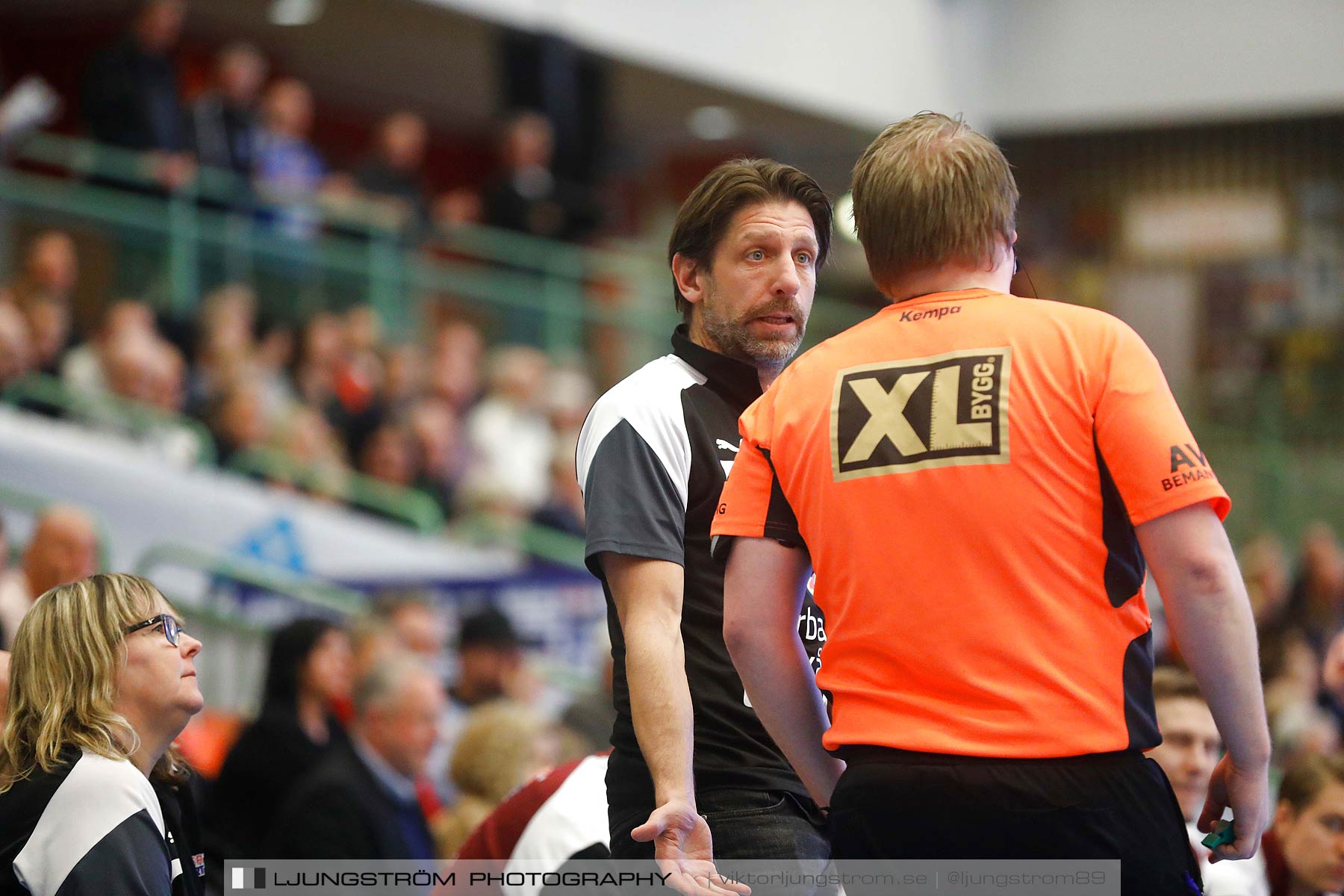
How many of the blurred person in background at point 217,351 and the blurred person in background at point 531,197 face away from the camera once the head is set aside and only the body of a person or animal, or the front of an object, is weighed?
0

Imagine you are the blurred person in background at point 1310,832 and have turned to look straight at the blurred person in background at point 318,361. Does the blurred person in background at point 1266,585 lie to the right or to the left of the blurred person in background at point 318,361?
right

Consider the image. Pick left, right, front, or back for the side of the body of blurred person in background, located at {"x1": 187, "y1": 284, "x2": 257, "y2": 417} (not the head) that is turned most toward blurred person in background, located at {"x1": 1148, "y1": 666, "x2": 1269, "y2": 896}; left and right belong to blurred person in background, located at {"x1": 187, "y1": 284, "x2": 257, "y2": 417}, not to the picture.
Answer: front

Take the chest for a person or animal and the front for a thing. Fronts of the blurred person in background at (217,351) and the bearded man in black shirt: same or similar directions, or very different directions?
same or similar directions

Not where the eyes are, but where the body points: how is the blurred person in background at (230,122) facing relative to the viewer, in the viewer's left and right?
facing the viewer and to the right of the viewer

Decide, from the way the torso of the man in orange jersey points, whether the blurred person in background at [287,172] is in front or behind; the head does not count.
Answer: in front

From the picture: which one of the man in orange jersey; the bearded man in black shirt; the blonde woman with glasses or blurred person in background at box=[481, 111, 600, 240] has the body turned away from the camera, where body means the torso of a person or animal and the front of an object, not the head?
the man in orange jersey

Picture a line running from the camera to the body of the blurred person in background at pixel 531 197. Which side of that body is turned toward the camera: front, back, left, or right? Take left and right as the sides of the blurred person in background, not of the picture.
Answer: front

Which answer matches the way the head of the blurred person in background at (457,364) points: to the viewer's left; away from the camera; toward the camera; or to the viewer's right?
toward the camera

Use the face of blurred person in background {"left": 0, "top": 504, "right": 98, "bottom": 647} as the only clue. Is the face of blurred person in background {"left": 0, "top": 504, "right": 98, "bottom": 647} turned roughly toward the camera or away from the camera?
toward the camera

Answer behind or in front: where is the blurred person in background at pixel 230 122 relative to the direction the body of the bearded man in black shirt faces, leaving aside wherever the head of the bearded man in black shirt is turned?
behind

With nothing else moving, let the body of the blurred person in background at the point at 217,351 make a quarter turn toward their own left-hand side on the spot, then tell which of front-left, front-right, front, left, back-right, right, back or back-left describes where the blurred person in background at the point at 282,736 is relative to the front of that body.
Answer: back-right

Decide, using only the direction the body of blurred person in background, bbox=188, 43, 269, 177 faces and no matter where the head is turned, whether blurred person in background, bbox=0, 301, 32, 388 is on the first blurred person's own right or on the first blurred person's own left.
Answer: on the first blurred person's own right

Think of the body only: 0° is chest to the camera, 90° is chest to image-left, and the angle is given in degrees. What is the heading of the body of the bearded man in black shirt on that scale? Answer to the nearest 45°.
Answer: approximately 315°

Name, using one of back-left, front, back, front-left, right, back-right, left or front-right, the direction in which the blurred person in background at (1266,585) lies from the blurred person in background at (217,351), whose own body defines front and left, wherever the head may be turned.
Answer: front-left

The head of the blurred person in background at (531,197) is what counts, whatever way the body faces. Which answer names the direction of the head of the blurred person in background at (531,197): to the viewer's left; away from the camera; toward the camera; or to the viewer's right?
toward the camera

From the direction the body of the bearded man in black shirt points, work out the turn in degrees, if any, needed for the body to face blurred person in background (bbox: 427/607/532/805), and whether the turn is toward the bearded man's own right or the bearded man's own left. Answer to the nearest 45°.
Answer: approximately 135° to the bearded man's own left

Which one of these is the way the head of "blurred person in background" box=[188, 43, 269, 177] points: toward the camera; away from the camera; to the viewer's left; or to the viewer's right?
toward the camera

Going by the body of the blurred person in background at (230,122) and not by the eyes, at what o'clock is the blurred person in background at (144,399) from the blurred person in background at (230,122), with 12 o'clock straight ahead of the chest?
the blurred person in background at (144,399) is roughly at 2 o'clock from the blurred person in background at (230,122).

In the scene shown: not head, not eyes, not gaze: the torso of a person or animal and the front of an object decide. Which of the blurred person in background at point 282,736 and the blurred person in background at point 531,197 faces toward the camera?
the blurred person in background at point 531,197
